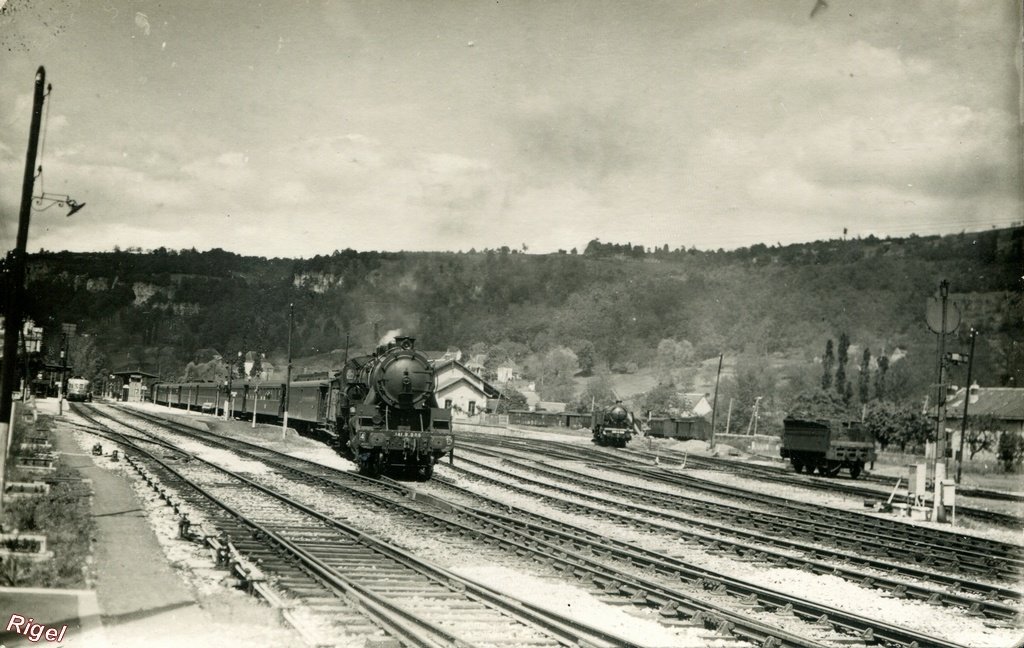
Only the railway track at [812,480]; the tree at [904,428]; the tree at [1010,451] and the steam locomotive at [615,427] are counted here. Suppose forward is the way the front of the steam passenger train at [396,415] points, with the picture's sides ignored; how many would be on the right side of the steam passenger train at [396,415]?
0

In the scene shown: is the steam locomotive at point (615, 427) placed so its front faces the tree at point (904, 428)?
no

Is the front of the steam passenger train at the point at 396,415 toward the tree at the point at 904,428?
no

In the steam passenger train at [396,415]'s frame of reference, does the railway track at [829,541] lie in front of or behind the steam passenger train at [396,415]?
in front

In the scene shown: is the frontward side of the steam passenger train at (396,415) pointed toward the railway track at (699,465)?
no

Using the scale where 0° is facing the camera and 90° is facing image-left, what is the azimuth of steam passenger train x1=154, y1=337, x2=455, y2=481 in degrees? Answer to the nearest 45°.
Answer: approximately 315°

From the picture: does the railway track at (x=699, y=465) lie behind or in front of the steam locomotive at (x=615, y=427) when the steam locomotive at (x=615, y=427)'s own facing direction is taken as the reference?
in front

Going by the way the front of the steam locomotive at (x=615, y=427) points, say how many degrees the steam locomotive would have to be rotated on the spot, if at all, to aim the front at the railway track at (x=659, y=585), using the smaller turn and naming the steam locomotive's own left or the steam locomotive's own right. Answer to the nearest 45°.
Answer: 0° — it already faces it

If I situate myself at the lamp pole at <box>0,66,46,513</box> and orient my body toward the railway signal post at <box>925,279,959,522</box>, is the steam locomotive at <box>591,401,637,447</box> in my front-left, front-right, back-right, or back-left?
front-left

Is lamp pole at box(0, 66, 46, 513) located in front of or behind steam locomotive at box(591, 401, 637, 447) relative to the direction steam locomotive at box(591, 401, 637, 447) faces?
in front

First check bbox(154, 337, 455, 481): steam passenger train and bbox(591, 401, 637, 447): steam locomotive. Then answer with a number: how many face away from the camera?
0

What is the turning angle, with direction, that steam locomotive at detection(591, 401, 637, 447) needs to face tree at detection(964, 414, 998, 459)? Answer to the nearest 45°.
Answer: approximately 90° to its left

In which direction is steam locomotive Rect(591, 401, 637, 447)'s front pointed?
toward the camera

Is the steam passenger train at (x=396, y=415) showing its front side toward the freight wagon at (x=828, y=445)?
no

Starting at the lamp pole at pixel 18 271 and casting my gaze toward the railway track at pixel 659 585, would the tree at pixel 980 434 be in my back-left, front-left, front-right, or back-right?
front-left
